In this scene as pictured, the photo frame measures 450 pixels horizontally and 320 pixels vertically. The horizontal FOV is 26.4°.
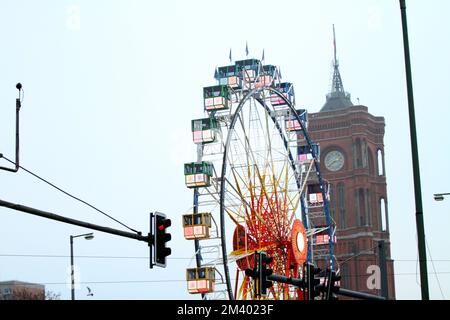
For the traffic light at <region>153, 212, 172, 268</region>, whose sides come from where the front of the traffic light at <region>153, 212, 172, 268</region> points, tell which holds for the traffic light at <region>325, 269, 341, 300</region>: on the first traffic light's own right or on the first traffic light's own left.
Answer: on the first traffic light's own left

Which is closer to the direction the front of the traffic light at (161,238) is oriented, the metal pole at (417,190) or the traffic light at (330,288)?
the metal pole

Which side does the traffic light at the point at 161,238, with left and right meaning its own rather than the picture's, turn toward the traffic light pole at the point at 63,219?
right

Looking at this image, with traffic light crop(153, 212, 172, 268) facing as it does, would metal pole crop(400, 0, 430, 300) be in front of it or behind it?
in front

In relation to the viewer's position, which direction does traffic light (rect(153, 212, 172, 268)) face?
facing the viewer and to the right of the viewer

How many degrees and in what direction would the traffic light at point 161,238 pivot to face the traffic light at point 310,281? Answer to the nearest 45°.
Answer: approximately 90° to its left

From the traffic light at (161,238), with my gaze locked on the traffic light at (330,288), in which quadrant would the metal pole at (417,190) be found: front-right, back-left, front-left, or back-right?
front-right

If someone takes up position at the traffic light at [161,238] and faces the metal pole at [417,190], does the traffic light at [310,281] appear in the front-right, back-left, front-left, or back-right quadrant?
front-left
